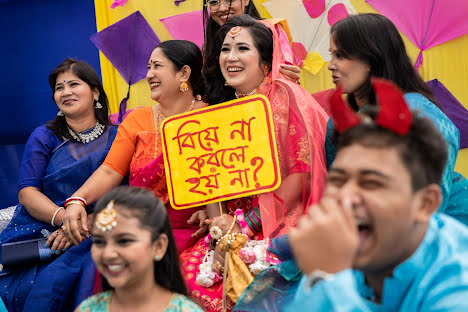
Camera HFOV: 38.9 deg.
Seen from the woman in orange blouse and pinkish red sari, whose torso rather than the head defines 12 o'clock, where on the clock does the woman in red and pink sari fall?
The woman in red and pink sari is roughly at 9 o'clock from the woman in orange blouse and pinkish red sari.

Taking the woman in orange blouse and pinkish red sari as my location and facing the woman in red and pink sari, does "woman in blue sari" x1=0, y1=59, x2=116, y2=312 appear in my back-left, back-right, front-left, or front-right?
back-right

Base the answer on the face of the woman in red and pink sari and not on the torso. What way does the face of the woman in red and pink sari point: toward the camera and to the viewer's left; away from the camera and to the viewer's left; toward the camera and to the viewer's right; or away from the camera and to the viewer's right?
toward the camera and to the viewer's left

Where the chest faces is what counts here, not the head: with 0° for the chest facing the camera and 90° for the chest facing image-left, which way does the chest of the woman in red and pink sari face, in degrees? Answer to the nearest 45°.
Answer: approximately 45°

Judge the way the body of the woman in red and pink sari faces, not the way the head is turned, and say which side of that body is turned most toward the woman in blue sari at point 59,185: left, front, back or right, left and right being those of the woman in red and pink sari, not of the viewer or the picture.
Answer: right

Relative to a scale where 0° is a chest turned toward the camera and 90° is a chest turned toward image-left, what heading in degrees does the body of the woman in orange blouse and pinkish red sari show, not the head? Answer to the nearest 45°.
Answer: approximately 45°

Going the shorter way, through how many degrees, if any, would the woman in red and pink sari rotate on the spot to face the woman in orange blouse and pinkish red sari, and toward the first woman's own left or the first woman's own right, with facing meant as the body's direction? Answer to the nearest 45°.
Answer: approximately 90° to the first woman's own right

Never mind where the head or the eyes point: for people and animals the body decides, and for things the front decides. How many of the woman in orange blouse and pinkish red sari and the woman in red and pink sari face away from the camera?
0

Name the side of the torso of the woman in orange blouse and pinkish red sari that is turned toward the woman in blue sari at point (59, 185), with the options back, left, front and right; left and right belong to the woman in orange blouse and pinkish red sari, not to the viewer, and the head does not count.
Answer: right
